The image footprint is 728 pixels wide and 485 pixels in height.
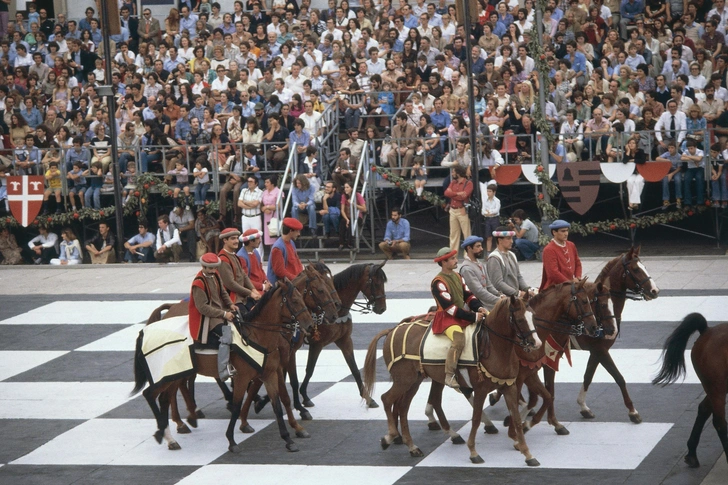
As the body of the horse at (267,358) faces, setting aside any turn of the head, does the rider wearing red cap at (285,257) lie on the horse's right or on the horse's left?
on the horse's left

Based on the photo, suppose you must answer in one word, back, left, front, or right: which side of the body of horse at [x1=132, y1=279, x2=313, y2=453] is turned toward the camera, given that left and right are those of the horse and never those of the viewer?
right

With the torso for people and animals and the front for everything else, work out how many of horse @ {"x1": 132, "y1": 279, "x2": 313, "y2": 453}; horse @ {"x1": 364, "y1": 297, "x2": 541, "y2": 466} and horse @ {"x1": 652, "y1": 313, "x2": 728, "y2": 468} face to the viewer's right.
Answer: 3

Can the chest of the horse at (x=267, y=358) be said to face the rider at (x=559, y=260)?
yes

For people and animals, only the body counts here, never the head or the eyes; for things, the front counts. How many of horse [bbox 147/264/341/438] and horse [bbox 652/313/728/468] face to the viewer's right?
2

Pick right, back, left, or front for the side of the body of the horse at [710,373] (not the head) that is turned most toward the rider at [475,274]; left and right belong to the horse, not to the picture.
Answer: back

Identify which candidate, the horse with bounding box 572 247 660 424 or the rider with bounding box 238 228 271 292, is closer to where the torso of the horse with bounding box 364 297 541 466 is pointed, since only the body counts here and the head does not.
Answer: the horse

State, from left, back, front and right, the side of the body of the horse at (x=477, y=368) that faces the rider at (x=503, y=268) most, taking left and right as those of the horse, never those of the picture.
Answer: left

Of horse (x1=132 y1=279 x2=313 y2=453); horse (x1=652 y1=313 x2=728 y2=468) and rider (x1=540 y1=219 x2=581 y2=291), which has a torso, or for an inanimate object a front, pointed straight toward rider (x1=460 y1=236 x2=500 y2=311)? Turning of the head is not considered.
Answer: horse (x1=132 y1=279 x2=313 y2=453)

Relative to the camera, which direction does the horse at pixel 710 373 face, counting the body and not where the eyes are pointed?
to the viewer's right

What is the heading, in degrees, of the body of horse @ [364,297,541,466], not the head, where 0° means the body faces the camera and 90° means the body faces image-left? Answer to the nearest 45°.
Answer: approximately 270°

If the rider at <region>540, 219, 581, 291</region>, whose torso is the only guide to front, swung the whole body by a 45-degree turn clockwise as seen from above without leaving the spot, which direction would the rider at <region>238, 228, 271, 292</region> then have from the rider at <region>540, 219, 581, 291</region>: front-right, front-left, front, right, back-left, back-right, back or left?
right

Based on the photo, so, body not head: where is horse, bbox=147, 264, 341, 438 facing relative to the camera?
to the viewer's right

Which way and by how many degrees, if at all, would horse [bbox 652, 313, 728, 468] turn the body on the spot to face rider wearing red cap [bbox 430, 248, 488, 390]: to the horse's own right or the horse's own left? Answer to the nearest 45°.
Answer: approximately 180°

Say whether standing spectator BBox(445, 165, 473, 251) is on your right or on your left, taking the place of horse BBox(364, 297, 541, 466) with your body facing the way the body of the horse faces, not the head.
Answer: on your left

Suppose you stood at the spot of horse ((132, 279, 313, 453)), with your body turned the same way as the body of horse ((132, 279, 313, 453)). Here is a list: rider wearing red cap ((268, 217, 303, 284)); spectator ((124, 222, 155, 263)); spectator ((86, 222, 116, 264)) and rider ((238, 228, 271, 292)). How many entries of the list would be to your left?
4

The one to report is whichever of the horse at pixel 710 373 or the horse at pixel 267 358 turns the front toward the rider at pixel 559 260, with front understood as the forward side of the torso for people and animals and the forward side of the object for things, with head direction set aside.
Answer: the horse at pixel 267 358

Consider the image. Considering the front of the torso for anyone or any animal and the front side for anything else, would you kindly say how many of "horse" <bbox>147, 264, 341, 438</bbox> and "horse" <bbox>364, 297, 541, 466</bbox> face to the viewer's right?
2

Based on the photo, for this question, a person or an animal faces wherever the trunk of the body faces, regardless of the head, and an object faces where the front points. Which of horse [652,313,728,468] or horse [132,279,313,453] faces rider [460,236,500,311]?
horse [132,279,313,453]
